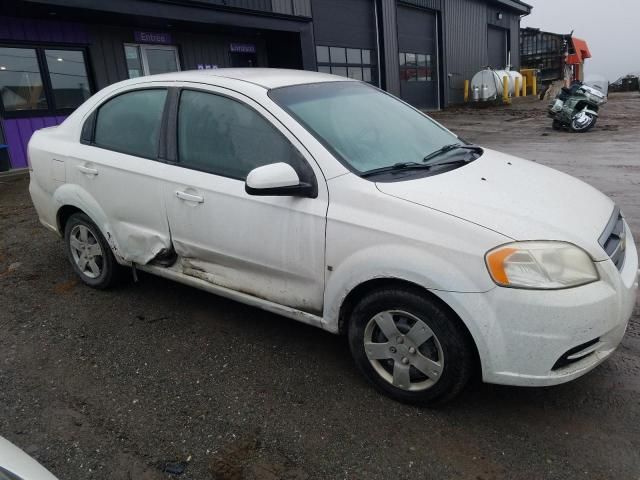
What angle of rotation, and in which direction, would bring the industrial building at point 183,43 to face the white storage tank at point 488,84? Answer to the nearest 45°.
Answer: approximately 90° to its left

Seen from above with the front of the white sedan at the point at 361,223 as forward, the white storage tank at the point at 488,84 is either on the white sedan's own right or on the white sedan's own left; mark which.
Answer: on the white sedan's own left

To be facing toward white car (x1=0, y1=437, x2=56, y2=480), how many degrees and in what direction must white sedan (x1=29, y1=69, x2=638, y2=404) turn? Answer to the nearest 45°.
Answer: approximately 90° to its right

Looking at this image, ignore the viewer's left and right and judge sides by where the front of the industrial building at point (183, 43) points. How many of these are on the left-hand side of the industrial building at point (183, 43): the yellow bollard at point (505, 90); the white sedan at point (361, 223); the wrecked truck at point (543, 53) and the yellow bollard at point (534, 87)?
3

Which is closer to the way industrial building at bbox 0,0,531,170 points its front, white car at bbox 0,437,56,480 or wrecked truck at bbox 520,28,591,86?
the white car

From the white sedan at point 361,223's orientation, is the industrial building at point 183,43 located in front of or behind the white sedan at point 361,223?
behind

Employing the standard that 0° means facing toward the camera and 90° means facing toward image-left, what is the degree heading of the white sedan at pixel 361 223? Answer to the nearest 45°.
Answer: approximately 315°

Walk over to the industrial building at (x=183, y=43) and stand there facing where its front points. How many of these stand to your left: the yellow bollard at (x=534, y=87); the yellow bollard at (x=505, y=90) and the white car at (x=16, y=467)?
2

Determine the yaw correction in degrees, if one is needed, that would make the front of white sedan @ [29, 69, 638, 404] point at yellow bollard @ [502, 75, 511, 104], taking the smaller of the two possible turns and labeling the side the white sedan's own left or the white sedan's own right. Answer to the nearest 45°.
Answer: approximately 135° to the white sedan's own left

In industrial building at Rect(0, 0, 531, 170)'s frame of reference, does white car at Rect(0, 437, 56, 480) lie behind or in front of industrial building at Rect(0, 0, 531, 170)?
in front

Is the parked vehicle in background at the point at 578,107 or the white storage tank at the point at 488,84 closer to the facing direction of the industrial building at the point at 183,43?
the parked vehicle in background

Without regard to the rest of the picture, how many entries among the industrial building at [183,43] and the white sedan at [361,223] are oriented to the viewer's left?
0

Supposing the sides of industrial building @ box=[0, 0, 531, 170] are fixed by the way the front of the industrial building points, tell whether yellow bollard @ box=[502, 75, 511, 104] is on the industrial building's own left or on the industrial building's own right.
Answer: on the industrial building's own left

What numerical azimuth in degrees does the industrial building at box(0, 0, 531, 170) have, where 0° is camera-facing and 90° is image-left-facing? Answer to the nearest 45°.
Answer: approximately 315°

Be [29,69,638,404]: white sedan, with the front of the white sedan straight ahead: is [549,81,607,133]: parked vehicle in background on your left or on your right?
on your left

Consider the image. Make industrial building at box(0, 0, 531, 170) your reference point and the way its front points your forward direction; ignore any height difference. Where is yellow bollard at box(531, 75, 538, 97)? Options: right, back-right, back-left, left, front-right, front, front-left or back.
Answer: left

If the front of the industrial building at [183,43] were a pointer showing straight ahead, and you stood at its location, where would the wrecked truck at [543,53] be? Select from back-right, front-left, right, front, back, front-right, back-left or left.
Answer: left

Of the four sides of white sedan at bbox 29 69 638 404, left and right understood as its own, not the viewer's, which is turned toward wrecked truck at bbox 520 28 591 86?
left
